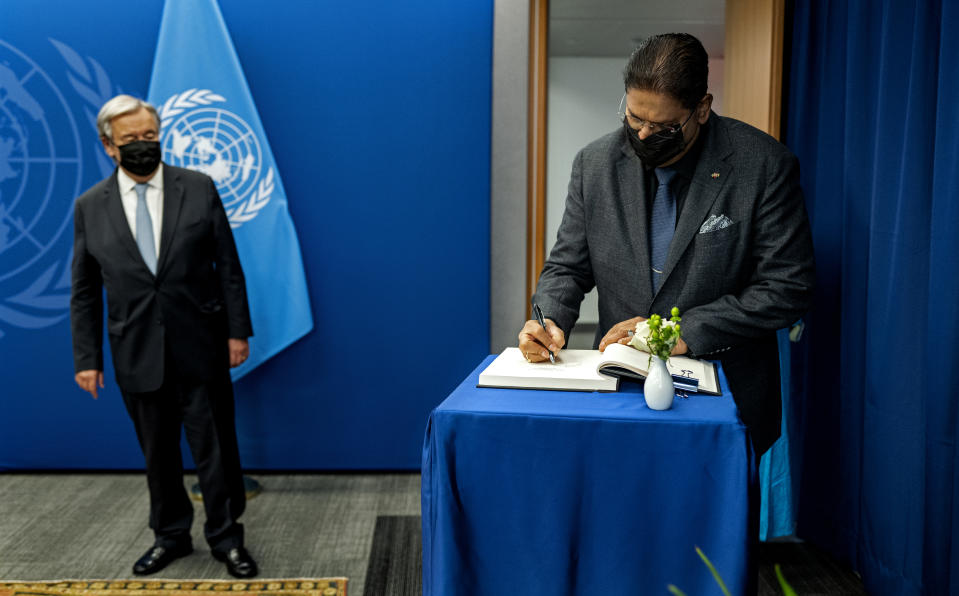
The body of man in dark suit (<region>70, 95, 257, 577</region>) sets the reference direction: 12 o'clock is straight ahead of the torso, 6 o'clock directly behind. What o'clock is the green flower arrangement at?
The green flower arrangement is roughly at 11 o'clock from the man in dark suit.

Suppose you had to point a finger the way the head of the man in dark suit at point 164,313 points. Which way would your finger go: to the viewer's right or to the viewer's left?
to the viewer's right

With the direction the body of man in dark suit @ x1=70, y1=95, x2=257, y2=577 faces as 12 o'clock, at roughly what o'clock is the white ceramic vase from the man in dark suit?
The white ceramic vase is roughly at 11 o'clock from the man in dark suit.

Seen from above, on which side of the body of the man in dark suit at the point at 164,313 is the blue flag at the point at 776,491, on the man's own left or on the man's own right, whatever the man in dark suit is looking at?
on the man's own left

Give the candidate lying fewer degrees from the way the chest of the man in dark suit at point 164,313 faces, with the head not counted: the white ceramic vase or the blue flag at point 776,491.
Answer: the white ceramic vase

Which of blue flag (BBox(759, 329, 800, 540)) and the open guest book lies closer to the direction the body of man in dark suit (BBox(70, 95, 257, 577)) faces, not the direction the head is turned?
the open guest book

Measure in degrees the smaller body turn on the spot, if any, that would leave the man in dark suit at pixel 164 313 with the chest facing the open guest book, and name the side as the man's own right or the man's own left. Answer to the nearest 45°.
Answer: approximately 45° to the man's own left

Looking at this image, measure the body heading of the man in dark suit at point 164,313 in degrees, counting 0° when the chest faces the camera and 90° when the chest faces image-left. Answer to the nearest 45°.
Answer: approximately 0°
